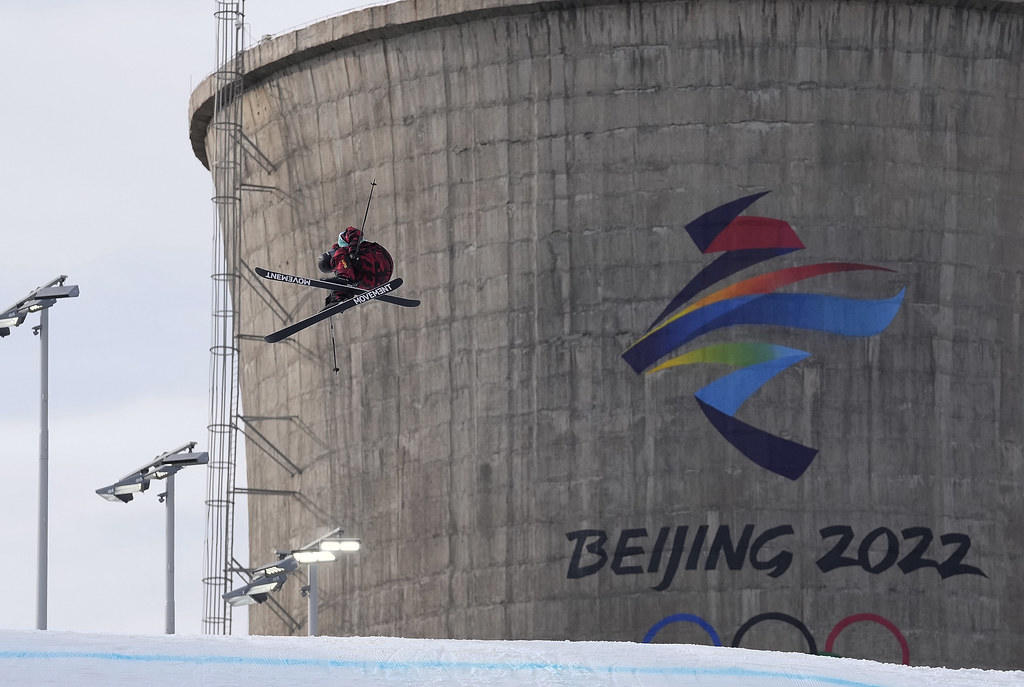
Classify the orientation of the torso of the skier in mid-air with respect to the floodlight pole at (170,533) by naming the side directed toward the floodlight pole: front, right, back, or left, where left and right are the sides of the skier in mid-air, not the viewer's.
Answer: left
